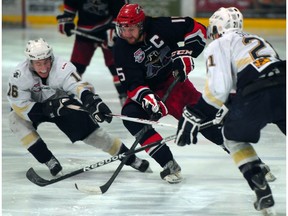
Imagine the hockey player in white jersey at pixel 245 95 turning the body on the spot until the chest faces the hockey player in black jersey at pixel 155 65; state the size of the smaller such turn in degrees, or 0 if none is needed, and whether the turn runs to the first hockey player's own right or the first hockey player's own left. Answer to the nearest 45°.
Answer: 0° — they already face them

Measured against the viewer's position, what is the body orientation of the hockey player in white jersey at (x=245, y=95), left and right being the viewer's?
facing away from the viewer and to the left of the viewer

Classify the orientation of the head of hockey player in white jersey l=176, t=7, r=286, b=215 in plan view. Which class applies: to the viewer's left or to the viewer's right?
to the viewer's left

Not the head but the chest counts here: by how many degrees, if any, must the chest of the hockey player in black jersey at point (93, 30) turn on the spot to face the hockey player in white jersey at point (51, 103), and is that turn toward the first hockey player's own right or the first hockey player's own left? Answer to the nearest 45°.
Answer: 0° — they already face them

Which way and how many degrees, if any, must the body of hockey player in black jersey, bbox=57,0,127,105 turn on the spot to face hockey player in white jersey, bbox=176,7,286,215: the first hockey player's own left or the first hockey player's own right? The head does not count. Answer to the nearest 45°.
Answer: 0° — they already face them

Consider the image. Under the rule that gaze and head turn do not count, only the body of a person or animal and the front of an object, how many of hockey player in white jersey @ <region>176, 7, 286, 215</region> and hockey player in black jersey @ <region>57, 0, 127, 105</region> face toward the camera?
1
